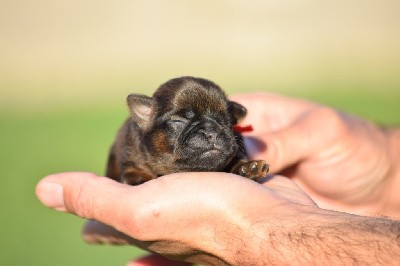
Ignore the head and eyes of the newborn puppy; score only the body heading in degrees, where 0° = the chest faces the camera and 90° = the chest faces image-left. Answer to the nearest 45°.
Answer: approximately 315°
